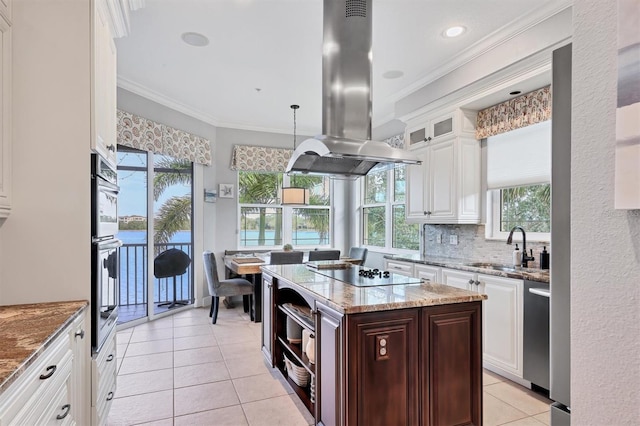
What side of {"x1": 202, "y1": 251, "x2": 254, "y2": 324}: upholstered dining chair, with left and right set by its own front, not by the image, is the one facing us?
right

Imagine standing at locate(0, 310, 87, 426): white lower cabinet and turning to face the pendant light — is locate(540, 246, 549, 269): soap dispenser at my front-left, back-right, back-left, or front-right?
front-right

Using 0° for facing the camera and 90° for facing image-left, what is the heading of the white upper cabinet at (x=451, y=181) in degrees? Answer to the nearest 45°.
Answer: approximately 45°

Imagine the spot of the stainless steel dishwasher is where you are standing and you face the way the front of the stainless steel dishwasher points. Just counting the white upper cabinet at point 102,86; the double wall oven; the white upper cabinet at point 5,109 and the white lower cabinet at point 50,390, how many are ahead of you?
4

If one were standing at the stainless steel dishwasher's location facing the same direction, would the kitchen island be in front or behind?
in front

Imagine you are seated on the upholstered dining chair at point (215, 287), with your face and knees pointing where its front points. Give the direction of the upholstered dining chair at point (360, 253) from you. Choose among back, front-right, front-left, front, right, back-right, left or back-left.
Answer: front

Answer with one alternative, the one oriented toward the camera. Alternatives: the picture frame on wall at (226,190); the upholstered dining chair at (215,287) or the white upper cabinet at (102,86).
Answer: the picture frame on wall

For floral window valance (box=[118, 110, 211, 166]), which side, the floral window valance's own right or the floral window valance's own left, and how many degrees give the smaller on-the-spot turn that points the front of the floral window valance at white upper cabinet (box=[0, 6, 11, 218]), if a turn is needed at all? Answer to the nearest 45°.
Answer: approximately 45° to the floral window valance's own right

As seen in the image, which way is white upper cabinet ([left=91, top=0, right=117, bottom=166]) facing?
to the viewer's right

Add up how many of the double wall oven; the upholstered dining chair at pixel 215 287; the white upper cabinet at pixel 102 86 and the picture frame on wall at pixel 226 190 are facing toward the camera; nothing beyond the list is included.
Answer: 1

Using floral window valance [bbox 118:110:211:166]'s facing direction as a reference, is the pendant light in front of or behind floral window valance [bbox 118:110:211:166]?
in front

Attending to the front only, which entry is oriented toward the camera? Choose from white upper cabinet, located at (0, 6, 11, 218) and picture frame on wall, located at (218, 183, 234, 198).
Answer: the picture frame on wall

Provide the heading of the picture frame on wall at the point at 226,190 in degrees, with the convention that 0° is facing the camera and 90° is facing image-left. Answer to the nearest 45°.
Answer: approximately 0°

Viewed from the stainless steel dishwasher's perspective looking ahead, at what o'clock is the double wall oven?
The double wall oven is roughly at 12 o'clock from the stainless steel dishwasher.

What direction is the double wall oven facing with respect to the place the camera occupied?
facing to the right of the viewer

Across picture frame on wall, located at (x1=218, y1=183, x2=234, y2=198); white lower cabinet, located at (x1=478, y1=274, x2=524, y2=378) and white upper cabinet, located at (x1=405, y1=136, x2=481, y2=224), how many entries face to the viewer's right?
0

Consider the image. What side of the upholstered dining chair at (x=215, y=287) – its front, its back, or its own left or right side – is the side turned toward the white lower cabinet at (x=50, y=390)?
right

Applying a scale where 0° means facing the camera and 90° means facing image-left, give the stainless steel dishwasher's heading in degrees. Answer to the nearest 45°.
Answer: approximately 45°

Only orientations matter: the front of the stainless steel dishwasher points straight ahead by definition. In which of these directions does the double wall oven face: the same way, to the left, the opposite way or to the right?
the opposite way
